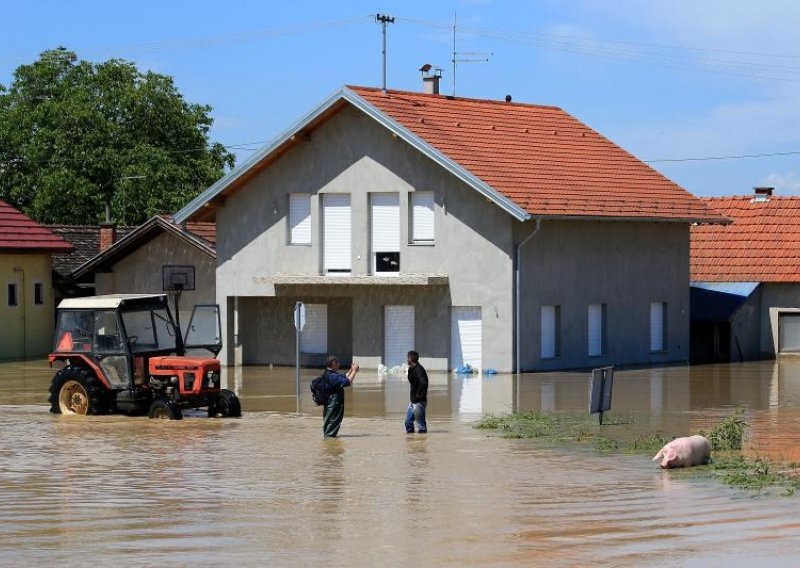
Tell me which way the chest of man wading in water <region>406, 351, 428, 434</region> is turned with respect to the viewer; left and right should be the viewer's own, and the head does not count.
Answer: facing to the left of the viewer

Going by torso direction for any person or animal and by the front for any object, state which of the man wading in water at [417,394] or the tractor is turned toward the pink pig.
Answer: the tractor

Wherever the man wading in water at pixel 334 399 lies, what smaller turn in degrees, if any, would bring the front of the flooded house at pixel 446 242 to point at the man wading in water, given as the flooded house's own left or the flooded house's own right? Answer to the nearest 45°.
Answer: approximately 45° to the flooded house's own left

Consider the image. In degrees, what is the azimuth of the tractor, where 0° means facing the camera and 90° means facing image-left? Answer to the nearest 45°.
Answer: approximately 315°

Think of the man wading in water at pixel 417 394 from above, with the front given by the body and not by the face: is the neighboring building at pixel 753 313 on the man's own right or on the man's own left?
on the man's own right

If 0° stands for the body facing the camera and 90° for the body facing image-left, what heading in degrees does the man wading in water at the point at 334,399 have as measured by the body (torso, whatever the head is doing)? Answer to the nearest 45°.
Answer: approximately 270°

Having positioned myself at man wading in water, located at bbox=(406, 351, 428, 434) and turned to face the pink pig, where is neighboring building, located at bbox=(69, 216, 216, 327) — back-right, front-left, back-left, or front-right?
back-left

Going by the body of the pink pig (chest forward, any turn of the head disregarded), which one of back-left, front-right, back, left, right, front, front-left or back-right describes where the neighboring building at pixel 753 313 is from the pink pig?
back-right

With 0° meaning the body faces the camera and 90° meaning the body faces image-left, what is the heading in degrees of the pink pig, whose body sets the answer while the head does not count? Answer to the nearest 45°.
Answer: approximately 45°

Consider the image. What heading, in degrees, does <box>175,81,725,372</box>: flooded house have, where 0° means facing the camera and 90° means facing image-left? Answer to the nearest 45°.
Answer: approximately 45°
